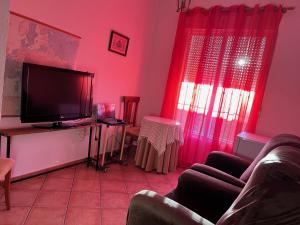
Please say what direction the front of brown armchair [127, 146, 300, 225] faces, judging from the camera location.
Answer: facing away from the viewer and to the left of the viewer

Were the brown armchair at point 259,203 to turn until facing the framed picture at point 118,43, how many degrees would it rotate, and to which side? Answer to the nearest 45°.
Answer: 0° — it already faces it

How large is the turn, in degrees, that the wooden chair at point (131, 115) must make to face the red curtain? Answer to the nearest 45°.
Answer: approximately 45° to its left

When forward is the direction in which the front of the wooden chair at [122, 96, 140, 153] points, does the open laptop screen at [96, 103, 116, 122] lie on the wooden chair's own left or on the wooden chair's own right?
on the wooden chair's own right

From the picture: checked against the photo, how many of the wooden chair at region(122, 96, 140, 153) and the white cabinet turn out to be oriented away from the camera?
0

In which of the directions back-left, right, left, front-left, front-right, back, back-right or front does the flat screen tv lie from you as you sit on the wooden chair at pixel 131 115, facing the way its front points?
right

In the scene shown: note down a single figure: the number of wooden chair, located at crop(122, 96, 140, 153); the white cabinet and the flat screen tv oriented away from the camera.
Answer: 0

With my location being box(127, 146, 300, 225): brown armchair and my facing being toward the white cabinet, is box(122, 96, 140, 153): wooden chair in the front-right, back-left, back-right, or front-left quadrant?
front-left

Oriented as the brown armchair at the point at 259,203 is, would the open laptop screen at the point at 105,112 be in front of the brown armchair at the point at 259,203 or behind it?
in front

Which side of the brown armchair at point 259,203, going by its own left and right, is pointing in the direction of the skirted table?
front

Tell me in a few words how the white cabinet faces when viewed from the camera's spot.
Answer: facing the viewer and to the left of the viewer

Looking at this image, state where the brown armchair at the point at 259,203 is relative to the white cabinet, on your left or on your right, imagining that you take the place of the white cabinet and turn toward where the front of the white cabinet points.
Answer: on your left

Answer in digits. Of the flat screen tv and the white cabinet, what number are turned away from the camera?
0

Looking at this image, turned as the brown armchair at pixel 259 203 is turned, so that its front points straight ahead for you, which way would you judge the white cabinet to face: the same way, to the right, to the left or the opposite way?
to the left

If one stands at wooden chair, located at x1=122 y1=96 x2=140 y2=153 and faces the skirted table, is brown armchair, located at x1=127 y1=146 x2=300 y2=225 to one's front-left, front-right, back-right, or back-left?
front-right

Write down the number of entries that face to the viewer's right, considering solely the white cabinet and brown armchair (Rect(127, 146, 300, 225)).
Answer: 0
